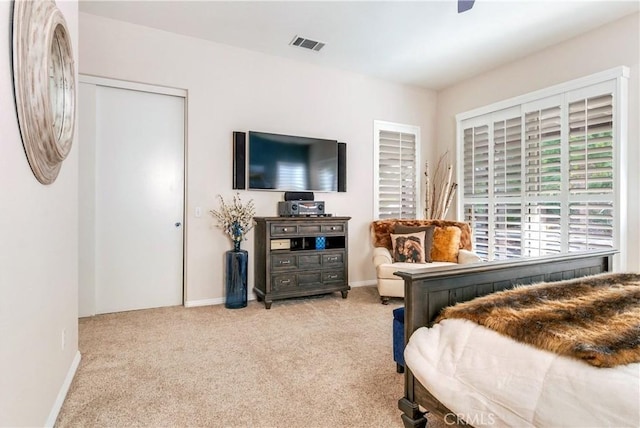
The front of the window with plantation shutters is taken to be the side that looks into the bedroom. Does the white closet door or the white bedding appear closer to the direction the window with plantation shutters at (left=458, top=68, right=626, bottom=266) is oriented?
the white closet door

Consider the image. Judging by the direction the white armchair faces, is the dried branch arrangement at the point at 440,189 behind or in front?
behind

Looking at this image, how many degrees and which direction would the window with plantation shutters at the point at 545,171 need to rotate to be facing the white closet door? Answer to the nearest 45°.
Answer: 0° — it already faces it

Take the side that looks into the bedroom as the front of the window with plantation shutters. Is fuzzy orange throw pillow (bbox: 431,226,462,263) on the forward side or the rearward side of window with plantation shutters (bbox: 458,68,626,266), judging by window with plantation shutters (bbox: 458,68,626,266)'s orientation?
on the forward side

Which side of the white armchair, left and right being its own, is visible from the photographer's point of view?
front

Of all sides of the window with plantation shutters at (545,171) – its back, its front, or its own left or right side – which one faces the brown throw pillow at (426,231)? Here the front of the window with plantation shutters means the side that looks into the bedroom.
front

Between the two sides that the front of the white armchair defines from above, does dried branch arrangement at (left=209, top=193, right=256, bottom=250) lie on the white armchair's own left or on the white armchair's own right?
on the white armchair's own right

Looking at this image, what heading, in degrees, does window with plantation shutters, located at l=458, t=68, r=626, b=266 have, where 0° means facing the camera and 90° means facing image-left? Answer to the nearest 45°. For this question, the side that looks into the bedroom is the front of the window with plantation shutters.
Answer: approximately 45°

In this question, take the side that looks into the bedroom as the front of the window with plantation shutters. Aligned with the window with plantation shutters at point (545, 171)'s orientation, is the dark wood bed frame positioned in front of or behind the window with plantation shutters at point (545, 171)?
in front

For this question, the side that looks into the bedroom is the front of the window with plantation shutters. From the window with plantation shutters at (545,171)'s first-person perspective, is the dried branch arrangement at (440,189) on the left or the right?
on its right

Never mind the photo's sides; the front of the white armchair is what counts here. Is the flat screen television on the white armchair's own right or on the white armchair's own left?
on the white armchair's own right

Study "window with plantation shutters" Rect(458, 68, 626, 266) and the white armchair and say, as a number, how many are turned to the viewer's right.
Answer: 0

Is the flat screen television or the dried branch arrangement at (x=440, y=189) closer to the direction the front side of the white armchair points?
the flat screen television
